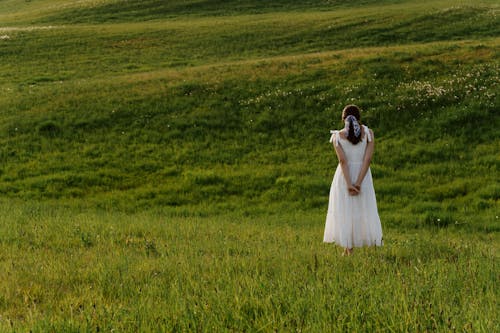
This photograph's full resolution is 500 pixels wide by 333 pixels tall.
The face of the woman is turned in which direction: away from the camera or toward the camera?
away from the camera

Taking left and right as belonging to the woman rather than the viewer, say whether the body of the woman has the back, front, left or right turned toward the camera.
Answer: back
